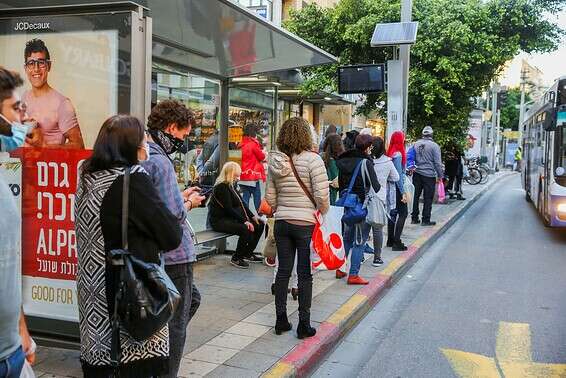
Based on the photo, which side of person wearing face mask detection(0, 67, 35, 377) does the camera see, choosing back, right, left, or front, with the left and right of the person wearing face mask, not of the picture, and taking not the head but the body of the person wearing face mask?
right

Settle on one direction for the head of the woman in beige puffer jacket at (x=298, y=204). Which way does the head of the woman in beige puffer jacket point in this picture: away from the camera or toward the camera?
away from the camera

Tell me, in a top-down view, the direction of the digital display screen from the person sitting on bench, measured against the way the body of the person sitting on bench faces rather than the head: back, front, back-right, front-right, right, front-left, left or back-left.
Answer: left

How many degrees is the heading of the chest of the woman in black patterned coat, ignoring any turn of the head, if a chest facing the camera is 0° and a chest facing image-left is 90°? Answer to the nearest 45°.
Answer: approximately 225°

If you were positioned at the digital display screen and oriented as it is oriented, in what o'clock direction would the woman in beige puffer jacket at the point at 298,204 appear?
The woman in beige puffer jacket is roughly at 12 o'clock from the digital display screen.

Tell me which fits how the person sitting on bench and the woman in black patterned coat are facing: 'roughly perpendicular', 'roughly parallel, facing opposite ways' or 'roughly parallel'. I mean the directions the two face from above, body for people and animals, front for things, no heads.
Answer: roughly perpendicular

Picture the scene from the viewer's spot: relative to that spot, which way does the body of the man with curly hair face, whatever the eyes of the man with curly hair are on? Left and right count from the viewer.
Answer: facing to the right of the viewer

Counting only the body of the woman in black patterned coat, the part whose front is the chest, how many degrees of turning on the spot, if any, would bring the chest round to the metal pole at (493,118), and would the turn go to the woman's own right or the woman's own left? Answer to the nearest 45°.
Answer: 0° — they already face it

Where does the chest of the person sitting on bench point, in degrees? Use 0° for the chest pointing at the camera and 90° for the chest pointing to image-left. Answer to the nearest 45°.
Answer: approximately 315°
